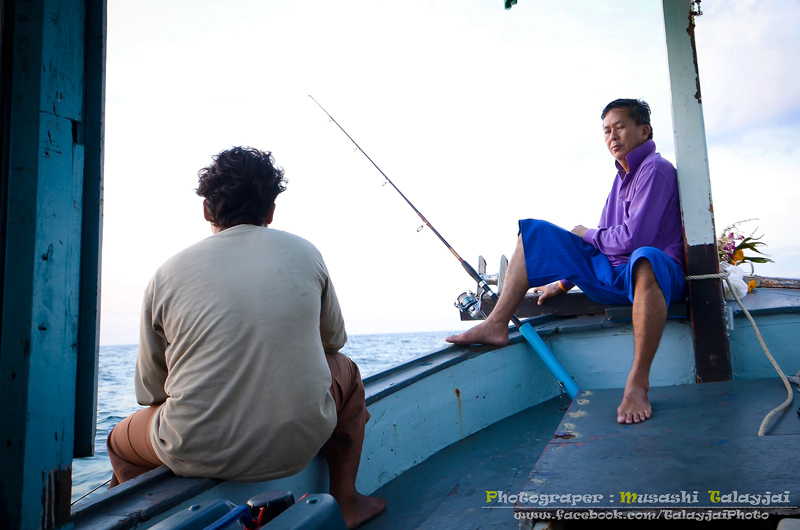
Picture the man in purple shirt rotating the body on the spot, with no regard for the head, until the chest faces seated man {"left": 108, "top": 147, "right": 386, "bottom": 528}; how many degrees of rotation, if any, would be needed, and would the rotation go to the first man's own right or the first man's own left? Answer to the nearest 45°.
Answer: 0° — they already face them

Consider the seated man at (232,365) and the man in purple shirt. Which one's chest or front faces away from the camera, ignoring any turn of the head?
the seated man

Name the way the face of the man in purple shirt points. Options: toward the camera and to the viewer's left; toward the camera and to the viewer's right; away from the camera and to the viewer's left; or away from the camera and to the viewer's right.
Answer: toward the camera and to the viewer's left

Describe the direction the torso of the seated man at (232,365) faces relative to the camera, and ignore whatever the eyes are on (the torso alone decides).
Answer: away from the camera

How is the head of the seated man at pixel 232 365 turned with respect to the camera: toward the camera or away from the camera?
away from the camera

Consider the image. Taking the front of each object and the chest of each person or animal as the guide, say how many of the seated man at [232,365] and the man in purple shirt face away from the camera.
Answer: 1

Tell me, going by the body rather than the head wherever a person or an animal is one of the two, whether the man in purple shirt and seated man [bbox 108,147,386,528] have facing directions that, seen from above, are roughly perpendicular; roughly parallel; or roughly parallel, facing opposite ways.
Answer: roughly perpendicular

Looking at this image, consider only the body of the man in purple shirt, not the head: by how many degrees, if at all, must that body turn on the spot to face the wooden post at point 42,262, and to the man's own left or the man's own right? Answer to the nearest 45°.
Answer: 0° — they already face it

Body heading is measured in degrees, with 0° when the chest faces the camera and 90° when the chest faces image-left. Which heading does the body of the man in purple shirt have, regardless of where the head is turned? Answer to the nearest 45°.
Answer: approximately 45°

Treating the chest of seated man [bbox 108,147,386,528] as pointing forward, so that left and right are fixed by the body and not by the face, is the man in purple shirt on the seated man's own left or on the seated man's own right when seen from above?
on the seated man's own right
